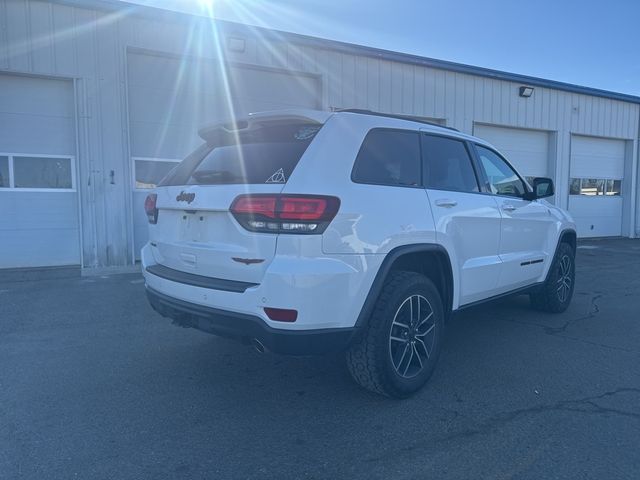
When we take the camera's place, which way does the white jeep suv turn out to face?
facing away from the viewer and to the right of the viewer

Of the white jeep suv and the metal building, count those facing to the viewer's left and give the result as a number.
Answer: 0

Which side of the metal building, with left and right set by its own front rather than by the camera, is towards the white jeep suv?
front
